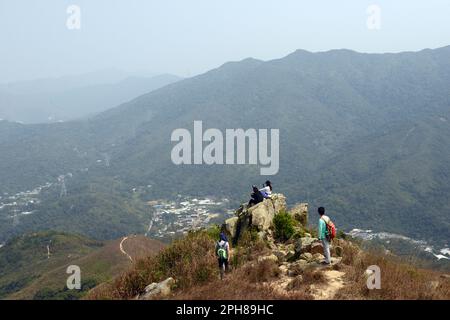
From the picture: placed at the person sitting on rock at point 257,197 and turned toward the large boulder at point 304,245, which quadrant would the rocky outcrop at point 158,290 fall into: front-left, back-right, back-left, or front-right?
front-right

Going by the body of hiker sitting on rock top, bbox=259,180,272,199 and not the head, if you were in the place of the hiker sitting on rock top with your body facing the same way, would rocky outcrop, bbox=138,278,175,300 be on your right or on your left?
on your left
